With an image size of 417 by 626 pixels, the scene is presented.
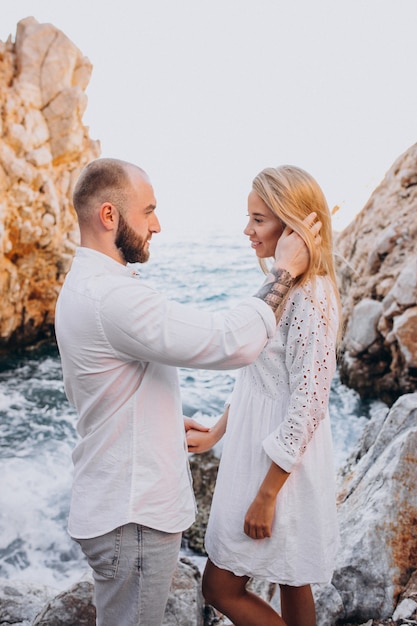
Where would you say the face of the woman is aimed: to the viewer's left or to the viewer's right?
to the viewer's left

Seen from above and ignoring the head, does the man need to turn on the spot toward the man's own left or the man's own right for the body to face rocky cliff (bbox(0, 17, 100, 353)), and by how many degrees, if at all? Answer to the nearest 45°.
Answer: approximately 90° to the man's own left

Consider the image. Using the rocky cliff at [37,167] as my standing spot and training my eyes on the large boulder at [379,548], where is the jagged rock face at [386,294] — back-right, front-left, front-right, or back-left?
front-left

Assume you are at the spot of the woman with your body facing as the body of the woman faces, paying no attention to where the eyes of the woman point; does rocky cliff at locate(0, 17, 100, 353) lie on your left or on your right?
on your right

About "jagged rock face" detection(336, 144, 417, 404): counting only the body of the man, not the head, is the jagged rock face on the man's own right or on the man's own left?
on the man's own left

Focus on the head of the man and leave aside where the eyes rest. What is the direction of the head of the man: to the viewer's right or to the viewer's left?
to the viewer's right

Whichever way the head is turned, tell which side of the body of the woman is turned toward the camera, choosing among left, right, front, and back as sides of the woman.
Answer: left

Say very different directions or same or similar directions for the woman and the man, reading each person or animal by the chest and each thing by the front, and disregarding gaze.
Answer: very different directions

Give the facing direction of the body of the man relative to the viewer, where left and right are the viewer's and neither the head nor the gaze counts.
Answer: facing to the right of the viewer

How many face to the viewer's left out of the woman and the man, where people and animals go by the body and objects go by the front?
1

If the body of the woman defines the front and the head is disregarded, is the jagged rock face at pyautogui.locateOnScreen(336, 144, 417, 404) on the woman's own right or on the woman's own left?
on the woman's own right

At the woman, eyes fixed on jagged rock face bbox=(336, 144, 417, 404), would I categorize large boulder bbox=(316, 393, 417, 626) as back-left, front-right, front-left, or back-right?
front-right
